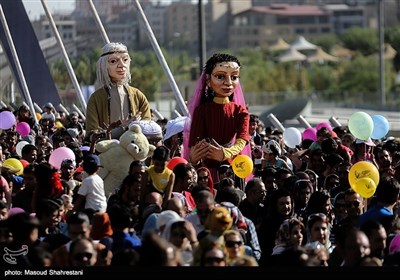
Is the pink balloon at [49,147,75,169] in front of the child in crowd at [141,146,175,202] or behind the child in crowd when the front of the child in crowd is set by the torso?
behind

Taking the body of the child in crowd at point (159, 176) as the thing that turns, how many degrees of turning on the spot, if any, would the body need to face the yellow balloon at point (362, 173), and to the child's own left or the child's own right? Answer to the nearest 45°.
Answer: approximately 90° to the child's own left

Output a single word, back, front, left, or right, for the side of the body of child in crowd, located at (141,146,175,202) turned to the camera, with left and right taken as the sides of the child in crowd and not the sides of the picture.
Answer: front

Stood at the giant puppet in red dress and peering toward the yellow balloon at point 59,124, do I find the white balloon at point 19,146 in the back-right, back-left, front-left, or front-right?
front-left

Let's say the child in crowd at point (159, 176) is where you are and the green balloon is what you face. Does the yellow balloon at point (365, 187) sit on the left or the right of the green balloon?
right
